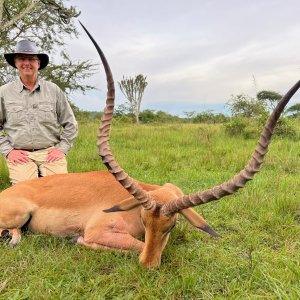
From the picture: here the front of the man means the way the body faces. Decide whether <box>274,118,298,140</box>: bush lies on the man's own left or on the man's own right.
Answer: on the man's own left

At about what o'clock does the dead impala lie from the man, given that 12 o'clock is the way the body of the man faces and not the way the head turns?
The dead impala is roughly at 11 o'clock from the man.

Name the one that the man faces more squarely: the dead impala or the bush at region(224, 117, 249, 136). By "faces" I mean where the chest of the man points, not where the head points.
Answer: the dead impala

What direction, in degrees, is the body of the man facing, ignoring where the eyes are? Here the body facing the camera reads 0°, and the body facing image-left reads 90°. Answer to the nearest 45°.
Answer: approximately 0°

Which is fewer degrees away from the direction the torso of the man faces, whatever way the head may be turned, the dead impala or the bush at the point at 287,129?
the dead impala

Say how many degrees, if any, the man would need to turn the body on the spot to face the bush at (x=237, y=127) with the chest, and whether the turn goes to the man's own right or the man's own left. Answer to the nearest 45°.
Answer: approximately 135° to the man's own left
